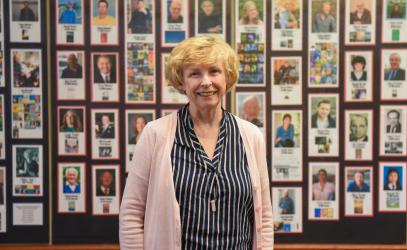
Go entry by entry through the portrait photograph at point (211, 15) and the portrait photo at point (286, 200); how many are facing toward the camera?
2

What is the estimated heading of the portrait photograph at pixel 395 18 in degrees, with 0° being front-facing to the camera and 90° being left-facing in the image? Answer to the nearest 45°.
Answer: approximately 0°

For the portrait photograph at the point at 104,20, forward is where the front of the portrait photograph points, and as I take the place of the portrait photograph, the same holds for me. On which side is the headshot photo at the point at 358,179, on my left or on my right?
on my left

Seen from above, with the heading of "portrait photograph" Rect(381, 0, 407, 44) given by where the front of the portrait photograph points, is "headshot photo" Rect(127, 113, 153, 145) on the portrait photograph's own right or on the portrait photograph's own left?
on the portrait photograph's own right

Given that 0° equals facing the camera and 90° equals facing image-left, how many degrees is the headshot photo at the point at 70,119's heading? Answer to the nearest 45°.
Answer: approximately 0°

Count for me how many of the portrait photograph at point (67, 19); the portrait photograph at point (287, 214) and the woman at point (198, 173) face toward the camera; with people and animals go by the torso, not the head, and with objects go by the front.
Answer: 3
